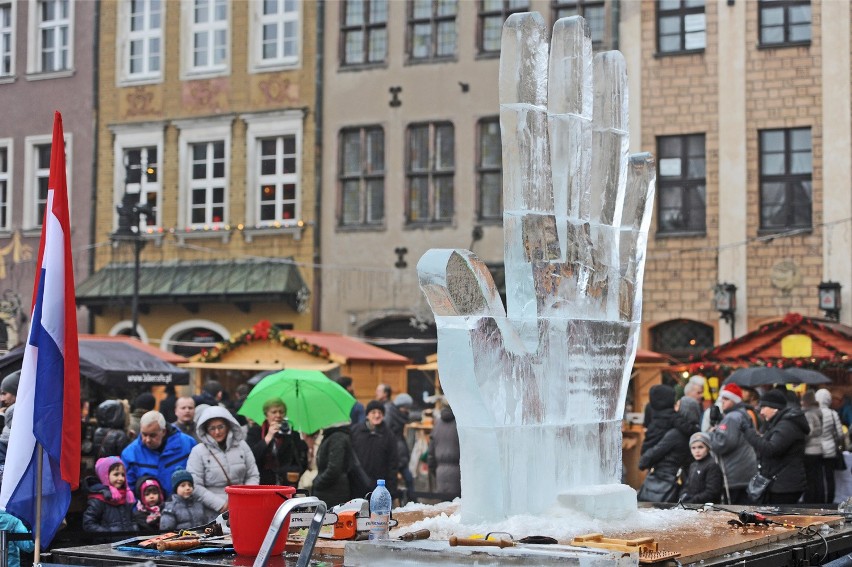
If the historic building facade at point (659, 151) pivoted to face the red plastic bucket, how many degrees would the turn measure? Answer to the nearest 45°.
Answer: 0° — it already faces it

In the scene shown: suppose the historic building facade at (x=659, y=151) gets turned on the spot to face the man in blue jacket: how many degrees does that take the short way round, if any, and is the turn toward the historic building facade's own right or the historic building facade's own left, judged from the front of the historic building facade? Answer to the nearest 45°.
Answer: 0° — it already faces them

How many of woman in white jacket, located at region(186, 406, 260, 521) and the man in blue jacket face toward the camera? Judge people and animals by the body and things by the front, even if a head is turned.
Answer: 2

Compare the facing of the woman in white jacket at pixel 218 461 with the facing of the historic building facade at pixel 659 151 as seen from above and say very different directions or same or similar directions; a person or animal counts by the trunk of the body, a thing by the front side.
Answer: same or similar directions

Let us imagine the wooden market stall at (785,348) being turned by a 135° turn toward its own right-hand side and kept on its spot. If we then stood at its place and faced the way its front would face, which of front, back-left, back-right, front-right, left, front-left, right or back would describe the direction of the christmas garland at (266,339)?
front-left

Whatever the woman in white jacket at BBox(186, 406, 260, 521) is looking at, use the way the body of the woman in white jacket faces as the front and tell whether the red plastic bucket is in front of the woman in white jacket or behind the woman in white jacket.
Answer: in front

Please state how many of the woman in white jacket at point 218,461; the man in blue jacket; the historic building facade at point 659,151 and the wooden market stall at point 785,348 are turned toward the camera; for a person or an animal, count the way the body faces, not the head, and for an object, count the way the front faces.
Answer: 4

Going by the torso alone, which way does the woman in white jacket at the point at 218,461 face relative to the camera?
toward the camera

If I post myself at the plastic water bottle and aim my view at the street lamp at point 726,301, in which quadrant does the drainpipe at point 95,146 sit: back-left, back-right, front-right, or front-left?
front-left

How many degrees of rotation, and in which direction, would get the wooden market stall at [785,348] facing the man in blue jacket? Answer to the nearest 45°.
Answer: approximately 45° to its right

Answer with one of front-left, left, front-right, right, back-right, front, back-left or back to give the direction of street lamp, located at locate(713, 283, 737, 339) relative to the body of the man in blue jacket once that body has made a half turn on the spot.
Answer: front-right

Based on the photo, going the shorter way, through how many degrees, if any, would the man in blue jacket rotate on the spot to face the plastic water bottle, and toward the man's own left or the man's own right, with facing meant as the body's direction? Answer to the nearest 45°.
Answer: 0° — they already face it

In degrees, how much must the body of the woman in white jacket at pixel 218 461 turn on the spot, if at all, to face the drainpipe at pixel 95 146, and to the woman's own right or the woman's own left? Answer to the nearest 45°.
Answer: approximately 180°

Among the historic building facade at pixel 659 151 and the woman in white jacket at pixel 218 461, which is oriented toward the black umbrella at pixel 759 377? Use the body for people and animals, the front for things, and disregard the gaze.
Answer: the historic building facade

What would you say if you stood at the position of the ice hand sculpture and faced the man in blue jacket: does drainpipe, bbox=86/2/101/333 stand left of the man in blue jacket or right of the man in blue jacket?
right

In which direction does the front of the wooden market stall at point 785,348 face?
toward the camera

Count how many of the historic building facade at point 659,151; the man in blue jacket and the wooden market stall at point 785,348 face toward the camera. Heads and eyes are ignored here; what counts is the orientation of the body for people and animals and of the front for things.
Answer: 3

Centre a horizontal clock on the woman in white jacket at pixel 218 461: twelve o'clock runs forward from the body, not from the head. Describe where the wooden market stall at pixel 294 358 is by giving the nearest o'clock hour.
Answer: The wooden market stall is roughly at 6 o'clock from the woman in white jacket.
